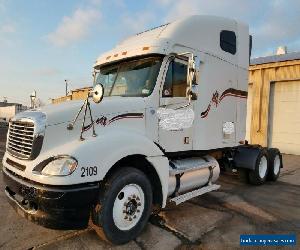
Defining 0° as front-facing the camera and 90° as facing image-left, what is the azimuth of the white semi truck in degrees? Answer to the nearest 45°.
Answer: approximately 45°

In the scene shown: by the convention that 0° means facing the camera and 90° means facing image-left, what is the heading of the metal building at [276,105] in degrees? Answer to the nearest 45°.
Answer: approximately 45°

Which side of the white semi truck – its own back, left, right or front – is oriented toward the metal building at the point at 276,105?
back
